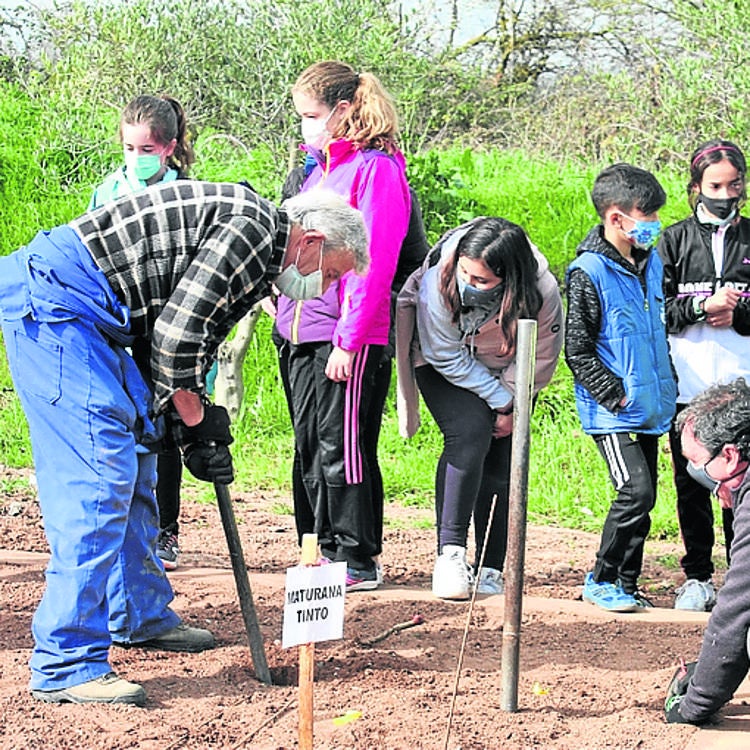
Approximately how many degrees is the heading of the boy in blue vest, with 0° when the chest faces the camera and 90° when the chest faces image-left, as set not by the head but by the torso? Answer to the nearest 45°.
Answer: approximately 315°

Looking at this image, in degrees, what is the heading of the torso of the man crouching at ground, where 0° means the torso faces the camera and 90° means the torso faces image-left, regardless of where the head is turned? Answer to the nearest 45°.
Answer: approximately 90°

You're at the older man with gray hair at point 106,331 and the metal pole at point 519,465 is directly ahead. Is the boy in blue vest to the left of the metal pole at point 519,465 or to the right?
left

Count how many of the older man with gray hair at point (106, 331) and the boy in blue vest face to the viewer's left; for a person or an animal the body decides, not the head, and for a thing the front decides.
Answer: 0

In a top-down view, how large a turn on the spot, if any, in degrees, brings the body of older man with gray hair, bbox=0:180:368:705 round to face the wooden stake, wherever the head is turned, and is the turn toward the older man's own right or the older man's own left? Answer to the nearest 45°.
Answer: approximately 45° to the older man's own right

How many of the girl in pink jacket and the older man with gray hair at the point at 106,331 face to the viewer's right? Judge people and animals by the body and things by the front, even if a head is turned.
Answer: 1

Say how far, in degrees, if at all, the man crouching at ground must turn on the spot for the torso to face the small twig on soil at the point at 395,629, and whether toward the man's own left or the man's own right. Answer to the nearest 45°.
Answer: approximately 45° to the man's own right

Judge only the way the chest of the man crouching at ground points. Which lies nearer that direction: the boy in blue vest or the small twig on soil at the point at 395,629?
the small twig on soil

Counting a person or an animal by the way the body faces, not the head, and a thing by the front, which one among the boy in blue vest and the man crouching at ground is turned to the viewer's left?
the man crouching at ground

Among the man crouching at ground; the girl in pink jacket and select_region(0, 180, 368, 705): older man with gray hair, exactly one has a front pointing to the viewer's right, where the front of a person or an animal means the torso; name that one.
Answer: the older man with gray hair

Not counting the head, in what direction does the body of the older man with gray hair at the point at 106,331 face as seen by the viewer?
to the viewer's right

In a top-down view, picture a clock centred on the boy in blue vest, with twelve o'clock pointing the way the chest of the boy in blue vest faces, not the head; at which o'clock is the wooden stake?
The wooden stake is roughly at 2 o'clock from the boy in blue vest.

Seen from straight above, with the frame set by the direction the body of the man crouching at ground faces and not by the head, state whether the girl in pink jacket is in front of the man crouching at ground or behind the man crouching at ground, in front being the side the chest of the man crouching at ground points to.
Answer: in front
